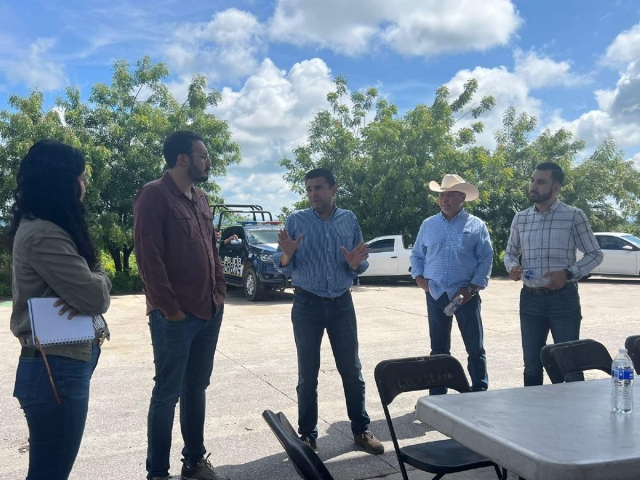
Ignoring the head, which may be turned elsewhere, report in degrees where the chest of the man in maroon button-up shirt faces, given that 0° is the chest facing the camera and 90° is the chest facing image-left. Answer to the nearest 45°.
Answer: approximately 315°

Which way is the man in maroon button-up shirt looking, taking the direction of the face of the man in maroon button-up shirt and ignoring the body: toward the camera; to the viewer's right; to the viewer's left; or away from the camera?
to the viewer's right

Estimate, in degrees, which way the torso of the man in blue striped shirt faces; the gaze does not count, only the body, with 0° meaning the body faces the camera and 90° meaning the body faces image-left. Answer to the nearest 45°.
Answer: approximately 0°

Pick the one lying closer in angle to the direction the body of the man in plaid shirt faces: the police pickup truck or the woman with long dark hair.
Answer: the woman with long dark hair

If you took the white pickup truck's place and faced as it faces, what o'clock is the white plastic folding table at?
The white plastic folding table is roughly at 9 o'clock from the white pickup truck.

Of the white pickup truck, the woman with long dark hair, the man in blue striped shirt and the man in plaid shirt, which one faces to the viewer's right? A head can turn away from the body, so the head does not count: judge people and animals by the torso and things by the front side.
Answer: the woman with long dark hair

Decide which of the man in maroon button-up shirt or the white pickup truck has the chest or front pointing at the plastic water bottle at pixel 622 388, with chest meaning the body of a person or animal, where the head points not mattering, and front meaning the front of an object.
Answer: the man in maroon button-up shirt

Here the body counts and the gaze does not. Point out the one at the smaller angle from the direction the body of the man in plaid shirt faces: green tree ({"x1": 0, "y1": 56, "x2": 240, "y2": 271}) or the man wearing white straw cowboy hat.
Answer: the man wearing white straw cowboy hat

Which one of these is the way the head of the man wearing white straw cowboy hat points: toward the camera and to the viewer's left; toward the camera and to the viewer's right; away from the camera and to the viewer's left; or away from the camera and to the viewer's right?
toward the camera and to the viewer's left

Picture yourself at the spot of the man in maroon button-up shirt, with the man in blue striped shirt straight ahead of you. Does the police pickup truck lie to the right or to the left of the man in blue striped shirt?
left

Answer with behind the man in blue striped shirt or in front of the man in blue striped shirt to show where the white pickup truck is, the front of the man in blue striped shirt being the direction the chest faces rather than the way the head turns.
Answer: behind

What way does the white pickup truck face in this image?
to the viewer's left

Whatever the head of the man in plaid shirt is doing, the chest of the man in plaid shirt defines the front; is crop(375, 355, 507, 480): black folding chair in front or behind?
in front

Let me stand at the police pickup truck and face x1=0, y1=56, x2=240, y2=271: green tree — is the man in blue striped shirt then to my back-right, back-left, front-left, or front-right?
back-left

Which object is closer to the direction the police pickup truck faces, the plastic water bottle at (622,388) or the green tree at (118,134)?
the plastic water bottle

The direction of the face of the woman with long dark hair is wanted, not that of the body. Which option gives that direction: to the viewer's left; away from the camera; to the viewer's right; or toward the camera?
to the viewer's right
